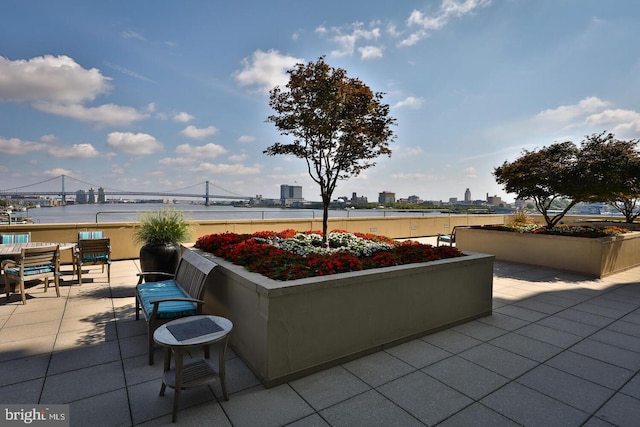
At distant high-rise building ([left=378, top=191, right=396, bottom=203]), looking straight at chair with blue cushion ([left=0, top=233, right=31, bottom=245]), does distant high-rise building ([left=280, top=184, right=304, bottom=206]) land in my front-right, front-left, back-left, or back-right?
front-right

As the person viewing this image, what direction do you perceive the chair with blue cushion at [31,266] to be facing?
facing away from the viewer and to the left of the viewer

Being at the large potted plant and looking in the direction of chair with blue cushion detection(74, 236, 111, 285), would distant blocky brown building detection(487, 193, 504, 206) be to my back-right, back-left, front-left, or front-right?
back-right

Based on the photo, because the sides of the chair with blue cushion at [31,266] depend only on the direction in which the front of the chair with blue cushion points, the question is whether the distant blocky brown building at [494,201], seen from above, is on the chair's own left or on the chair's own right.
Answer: on the chair's own right

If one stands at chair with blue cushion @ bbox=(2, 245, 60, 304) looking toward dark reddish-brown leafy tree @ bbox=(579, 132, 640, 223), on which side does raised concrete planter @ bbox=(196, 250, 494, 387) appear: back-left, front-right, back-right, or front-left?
front-right
